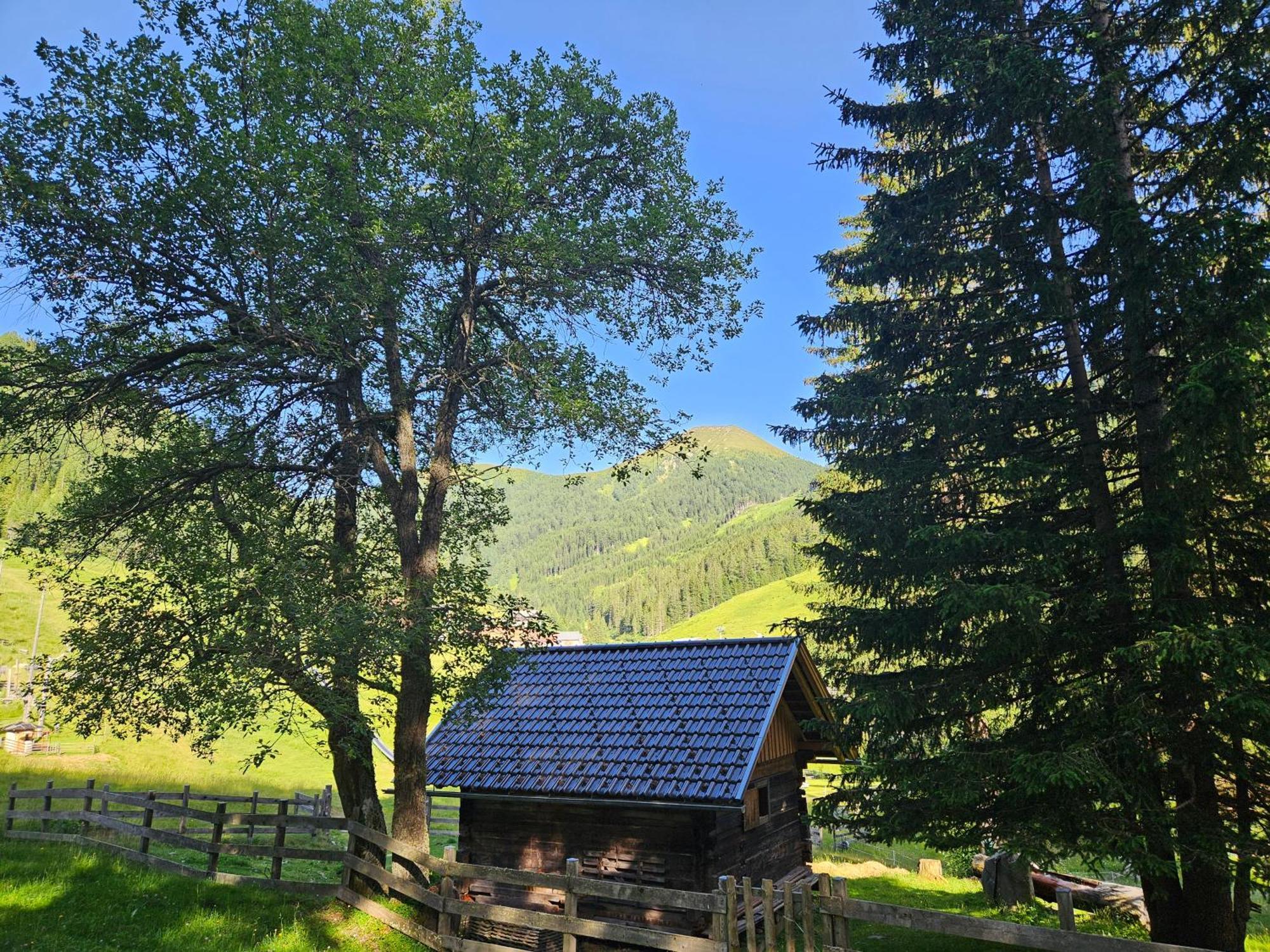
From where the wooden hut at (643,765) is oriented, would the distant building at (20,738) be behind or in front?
behind

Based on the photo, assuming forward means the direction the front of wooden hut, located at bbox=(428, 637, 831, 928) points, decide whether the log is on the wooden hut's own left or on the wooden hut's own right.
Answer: on the wooden hut's own left

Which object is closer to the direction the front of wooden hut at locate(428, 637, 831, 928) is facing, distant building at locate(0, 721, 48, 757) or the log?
the log

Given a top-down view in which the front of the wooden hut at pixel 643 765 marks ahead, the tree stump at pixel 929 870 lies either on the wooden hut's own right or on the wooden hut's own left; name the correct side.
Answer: on the wooden hut's own left

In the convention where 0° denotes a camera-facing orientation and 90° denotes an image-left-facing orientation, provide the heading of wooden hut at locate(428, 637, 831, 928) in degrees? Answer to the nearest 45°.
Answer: approximately 315°

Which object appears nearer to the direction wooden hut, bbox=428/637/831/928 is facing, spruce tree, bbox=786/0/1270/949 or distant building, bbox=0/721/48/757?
the spruce tree

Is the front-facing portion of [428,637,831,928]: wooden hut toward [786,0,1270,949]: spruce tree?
yes
